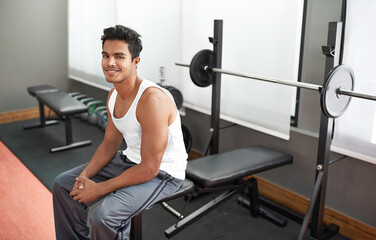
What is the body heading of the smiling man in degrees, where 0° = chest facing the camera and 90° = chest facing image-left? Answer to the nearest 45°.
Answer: approximately 45°

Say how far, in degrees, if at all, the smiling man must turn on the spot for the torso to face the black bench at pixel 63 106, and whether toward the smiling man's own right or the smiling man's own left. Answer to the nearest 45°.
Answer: approximately 135° to the smiling man's own right

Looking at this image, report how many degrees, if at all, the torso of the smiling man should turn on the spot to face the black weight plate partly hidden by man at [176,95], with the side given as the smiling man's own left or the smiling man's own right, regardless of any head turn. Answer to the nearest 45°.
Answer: approximately 135° to the smiling man's own right
